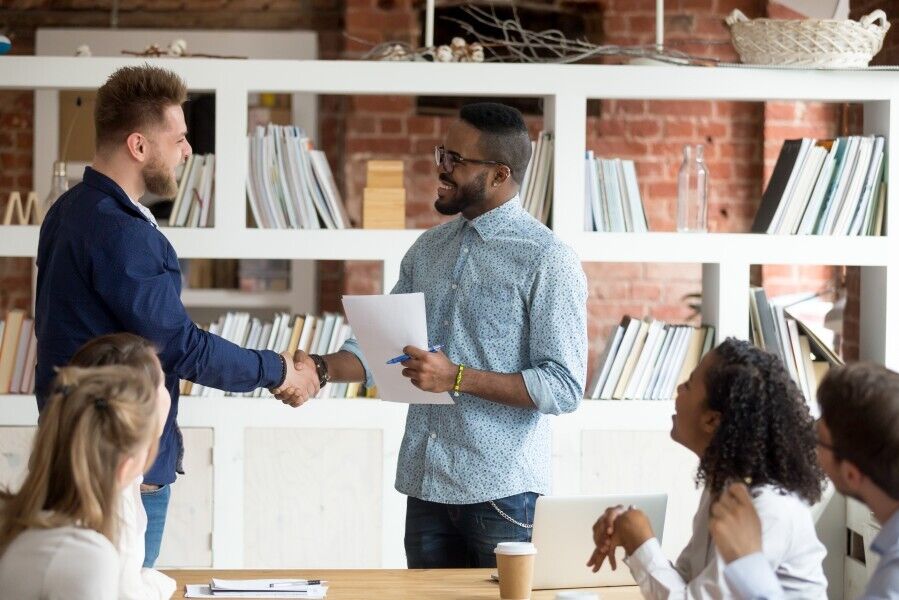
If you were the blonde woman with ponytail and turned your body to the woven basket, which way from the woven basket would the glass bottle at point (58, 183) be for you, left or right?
left

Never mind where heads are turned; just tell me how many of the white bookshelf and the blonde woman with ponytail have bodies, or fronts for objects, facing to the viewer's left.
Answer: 0

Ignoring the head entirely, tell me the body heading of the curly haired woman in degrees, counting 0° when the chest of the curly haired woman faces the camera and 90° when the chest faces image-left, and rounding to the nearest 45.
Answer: approximately 90°

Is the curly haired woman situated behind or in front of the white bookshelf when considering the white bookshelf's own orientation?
in front

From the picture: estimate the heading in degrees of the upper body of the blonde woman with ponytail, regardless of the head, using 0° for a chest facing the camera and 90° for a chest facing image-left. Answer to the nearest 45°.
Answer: approximately 225°

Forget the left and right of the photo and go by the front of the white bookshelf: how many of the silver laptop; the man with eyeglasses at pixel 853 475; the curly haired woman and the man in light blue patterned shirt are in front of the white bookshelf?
4

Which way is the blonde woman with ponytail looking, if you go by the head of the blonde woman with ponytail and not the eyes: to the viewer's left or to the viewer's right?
to the viewer's right

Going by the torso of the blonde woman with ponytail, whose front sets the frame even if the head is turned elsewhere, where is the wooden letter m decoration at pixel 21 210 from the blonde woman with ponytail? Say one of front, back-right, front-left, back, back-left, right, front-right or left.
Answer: front-left

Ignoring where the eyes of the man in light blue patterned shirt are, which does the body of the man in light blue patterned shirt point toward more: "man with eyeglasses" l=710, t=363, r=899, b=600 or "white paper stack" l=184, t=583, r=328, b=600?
the white paper stack

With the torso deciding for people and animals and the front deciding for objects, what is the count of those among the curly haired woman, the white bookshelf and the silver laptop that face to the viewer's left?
1

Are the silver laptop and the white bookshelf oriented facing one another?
yes

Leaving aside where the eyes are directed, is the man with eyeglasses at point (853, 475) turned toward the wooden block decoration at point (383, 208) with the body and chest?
yes

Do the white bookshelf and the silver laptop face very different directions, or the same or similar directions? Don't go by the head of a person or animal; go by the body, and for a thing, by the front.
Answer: very different directions

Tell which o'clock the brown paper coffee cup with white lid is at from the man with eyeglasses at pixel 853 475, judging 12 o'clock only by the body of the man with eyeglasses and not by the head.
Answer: The brown paper coffee cup with white lid is roughly at 11 o'clock from the man with eyeglasses.

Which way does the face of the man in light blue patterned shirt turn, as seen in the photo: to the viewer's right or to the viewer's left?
to the viewer's left
